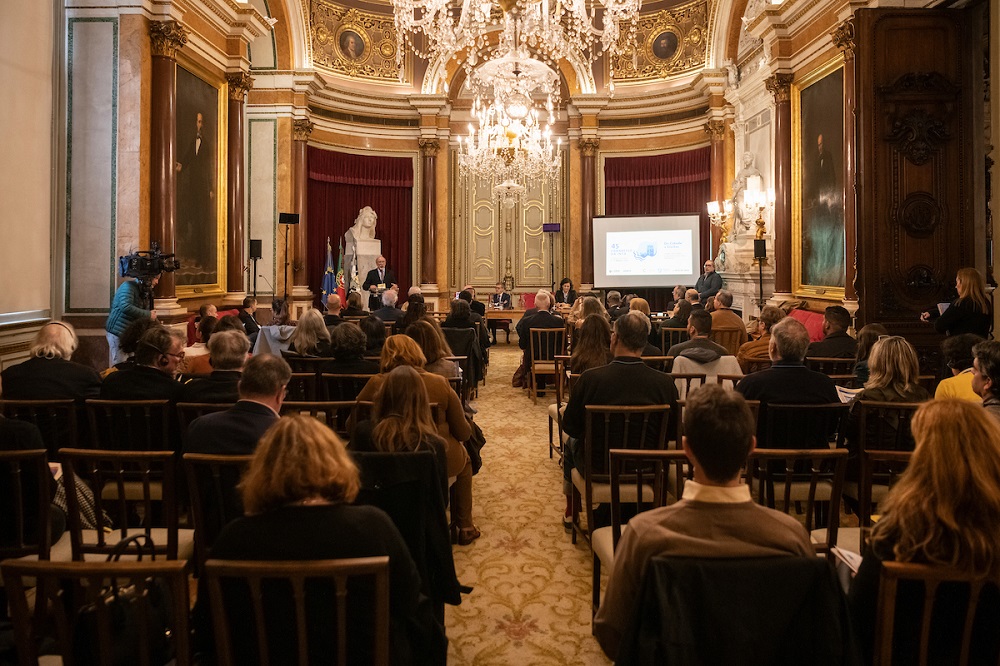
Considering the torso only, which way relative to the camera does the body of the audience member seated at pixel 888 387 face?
away from the camera

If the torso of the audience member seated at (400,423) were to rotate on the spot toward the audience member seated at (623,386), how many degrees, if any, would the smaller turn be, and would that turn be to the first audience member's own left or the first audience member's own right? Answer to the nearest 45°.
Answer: approximately 45° to the first audience member's own right

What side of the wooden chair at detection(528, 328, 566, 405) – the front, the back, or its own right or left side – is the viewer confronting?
back

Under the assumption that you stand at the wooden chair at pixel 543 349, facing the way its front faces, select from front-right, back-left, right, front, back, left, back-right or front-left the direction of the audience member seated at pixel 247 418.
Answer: back

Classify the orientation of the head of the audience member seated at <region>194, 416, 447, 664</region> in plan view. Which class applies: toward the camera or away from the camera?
away from the camera

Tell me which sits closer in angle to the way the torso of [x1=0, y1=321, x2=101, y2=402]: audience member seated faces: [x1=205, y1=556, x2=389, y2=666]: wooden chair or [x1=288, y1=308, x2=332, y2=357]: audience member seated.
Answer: the audience member seated

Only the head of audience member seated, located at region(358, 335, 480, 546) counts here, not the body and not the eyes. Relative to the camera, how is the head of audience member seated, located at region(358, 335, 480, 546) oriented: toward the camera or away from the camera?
away from the camera

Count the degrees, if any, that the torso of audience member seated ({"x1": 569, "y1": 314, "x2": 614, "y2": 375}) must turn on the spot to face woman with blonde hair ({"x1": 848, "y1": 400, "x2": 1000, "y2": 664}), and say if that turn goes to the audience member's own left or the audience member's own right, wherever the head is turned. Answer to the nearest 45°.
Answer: approximately 180°

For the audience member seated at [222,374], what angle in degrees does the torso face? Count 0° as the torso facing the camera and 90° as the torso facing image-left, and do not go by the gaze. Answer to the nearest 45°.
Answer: approximately 180°

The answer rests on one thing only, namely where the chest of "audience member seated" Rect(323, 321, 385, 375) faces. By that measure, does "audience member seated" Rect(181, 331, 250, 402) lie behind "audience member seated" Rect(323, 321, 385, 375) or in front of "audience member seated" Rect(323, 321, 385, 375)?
behind

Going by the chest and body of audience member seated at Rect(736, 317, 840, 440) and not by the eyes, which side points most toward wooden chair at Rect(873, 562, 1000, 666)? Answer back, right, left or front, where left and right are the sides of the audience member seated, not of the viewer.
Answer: back

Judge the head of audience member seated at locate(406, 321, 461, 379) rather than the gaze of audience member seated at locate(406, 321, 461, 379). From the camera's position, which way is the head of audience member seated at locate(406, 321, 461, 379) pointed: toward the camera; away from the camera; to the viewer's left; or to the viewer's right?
away from the camera

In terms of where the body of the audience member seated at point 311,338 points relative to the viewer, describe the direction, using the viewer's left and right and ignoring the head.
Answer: facing away from the viewer

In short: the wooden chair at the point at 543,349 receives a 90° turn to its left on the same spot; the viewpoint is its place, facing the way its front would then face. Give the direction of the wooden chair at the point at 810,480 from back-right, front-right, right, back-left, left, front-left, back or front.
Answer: left

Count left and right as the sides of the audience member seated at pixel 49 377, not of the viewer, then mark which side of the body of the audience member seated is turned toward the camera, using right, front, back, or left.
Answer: back
